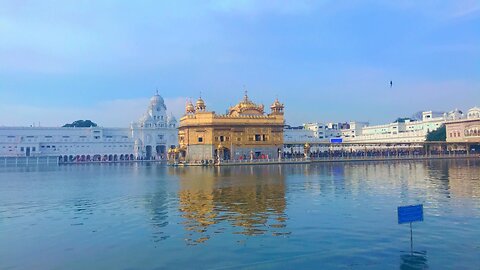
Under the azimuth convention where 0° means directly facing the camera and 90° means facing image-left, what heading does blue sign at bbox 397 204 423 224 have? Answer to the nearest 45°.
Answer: approximately 0°
